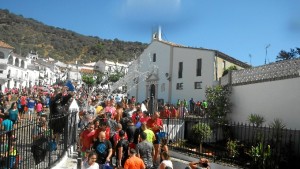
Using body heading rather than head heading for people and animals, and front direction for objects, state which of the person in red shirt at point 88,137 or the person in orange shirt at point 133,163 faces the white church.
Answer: the person in orange shirt

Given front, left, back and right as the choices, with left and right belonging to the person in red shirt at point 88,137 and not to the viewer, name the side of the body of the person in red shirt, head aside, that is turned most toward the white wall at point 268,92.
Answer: left

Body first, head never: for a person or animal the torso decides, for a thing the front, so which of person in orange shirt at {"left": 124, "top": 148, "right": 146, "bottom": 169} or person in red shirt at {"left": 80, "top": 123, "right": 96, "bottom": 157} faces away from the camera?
the person in orange shirt

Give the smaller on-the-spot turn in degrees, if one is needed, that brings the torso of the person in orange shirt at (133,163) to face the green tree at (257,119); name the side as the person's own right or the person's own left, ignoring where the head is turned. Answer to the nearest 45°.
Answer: approximately 45° to the person's own right

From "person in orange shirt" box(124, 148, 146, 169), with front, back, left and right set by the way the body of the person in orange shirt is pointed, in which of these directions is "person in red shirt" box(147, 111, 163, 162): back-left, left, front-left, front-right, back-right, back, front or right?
front

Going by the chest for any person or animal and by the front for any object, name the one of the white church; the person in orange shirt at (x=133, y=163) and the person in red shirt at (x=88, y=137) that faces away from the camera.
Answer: the person in orange shirt

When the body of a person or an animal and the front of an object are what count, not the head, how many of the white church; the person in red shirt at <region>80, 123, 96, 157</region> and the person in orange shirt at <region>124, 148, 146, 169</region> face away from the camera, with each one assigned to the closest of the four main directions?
1

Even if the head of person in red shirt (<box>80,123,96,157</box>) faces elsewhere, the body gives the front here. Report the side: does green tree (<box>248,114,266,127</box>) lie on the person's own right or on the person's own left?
on the person's own left

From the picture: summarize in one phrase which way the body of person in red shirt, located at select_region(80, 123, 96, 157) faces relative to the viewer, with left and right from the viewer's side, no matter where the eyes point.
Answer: facing the viewer and to the right of the viewer

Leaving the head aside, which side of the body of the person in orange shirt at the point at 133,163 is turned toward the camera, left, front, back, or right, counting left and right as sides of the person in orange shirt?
back

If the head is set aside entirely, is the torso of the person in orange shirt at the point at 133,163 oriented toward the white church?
yes

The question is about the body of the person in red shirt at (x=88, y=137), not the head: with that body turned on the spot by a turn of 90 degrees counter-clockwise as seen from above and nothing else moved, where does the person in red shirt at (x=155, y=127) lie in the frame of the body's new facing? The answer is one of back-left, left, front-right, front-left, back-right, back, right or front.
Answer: front

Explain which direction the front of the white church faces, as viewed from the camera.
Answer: facing the viewer and to the left of the viewer
